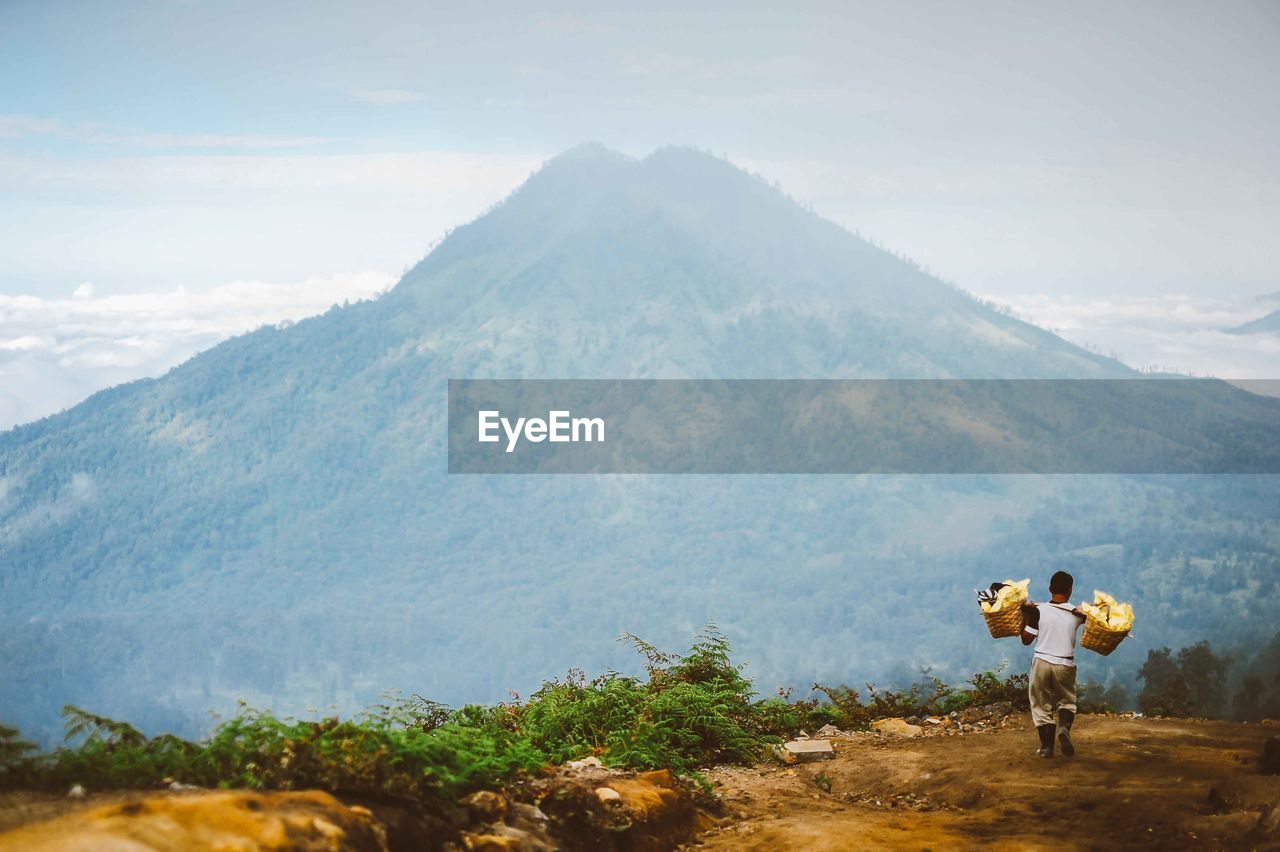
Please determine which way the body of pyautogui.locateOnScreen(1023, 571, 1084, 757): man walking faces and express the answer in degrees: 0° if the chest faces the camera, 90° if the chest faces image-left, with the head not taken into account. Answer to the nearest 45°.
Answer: approximately 180°
